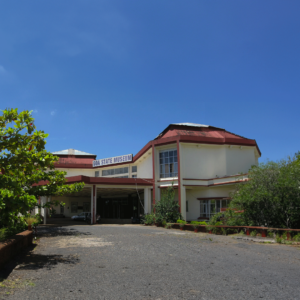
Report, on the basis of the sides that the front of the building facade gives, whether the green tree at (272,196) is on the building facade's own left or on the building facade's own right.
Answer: on the building facade's own left

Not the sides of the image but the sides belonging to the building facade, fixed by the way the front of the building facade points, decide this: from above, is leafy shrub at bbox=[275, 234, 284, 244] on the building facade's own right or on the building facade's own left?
on the building facade's own left

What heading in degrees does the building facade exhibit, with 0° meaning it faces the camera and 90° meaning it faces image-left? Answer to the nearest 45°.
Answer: approximately 45°

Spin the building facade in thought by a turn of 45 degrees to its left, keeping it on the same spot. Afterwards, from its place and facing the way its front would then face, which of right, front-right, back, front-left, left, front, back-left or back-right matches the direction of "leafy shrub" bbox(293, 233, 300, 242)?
front

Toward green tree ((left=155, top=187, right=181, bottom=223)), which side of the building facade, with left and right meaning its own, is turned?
front

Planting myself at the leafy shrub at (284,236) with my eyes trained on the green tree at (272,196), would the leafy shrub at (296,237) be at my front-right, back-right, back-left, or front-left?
back-right
